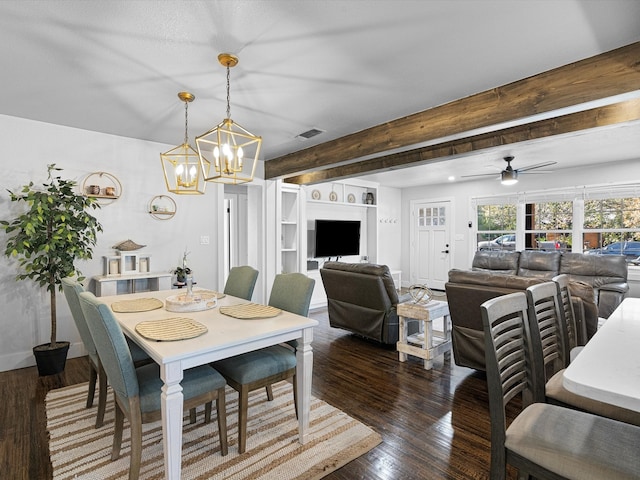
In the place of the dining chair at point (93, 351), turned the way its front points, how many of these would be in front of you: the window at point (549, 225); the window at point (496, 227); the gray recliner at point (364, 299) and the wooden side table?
4

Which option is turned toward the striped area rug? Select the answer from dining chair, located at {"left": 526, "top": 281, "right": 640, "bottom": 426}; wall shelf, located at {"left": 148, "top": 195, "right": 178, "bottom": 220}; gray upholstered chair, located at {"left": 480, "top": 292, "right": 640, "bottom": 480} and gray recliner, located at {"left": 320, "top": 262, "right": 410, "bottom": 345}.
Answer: the wall shelf

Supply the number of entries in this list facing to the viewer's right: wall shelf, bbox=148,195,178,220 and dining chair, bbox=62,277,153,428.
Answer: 1

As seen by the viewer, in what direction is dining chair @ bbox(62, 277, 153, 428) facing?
to the viewer's right

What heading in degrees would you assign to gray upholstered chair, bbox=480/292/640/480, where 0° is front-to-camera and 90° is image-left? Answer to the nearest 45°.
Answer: approximately 315°

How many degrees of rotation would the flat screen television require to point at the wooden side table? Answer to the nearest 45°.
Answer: approximately 45° to its right
